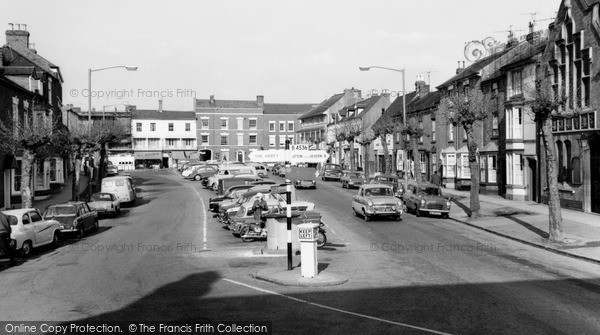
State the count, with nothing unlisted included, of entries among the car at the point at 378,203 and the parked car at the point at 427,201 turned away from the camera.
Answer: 0

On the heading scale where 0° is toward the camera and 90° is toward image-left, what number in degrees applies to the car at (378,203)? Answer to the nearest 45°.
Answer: approximately 315°

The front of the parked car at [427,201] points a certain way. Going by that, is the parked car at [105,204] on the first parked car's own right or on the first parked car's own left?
on the first parked car's own right

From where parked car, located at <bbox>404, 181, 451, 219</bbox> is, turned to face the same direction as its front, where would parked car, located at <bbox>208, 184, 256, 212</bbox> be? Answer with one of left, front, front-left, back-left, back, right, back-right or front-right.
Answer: back-right

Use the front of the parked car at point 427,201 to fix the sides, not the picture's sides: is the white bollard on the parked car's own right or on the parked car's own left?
on the parked car's own right

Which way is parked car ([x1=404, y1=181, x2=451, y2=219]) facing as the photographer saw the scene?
facing the viewer and to the right of the viewer

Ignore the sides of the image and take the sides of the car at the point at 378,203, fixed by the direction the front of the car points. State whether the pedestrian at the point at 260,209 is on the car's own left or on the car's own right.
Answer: on the car's own right
